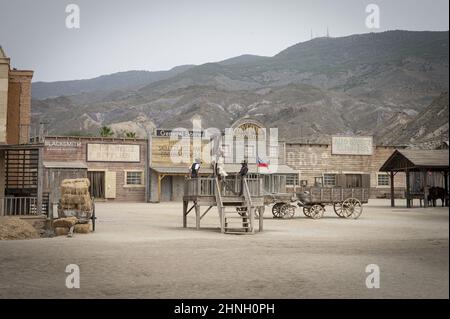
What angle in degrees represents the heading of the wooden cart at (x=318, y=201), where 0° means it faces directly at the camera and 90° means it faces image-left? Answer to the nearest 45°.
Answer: approximately 90°

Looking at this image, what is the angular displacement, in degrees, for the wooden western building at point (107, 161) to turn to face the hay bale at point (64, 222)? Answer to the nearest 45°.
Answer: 0° — it already faces it

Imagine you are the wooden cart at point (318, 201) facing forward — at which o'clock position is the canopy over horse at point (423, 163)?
The canopy over horse is roughly at 4 o'clock from the wooden cart.

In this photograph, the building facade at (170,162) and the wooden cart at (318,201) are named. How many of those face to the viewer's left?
1

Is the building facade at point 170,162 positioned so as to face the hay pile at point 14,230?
yes

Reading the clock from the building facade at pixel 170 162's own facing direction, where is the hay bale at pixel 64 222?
The hay bale is roughly at 12 o'clock from the building facade.

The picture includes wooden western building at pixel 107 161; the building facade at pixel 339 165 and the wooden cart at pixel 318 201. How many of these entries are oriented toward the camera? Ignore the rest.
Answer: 2

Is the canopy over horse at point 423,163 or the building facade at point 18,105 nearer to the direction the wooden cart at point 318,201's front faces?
the building facade

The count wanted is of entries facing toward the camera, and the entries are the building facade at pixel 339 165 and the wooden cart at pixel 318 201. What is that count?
1

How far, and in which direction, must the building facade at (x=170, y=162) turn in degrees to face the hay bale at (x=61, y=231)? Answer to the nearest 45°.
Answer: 0° — it already faces it

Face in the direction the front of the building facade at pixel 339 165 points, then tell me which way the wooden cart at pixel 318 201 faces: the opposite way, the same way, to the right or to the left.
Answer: to the right
